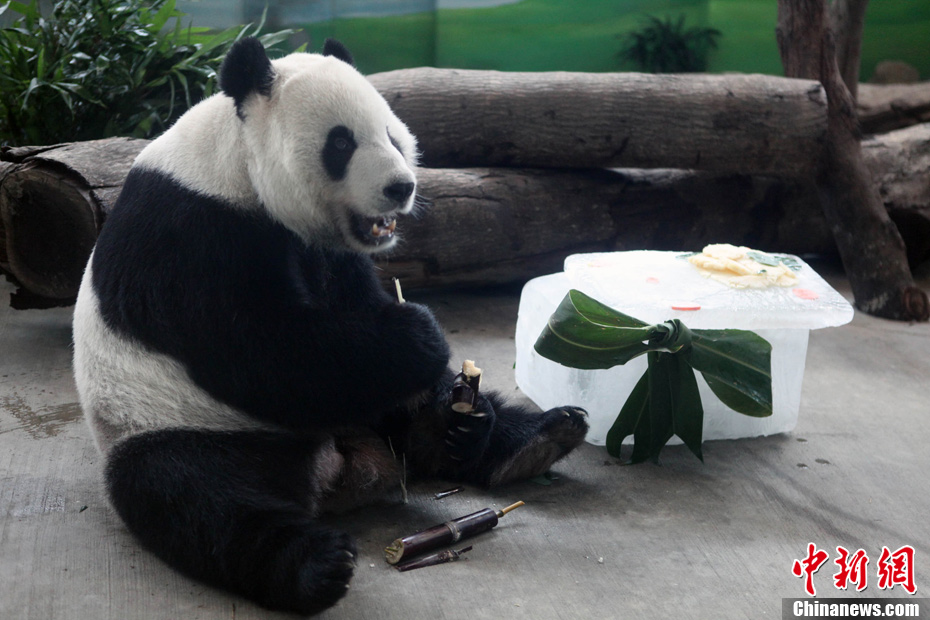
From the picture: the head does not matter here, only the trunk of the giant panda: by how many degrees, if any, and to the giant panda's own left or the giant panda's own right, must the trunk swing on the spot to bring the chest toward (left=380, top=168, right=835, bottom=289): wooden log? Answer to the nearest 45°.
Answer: approximately 90° to the giant panda's own left

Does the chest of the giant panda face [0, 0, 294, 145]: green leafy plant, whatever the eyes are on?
no

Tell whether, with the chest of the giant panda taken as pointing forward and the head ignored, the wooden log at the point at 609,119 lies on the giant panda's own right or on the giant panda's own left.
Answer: on the giant panda's own left

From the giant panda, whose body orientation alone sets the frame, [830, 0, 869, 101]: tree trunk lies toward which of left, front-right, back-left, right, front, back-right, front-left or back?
left

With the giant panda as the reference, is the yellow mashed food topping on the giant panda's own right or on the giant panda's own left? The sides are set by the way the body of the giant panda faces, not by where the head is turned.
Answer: on the giant panda's own left

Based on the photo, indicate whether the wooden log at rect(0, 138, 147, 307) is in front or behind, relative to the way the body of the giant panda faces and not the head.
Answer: behind

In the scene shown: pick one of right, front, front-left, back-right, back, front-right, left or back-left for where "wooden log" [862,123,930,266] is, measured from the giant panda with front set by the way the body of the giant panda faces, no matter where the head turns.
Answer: left

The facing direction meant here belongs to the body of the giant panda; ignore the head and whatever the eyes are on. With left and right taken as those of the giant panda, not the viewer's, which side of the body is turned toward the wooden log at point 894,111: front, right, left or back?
left

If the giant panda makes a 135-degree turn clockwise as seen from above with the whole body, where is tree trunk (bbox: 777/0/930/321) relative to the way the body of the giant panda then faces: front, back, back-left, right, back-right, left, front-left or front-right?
back-right
